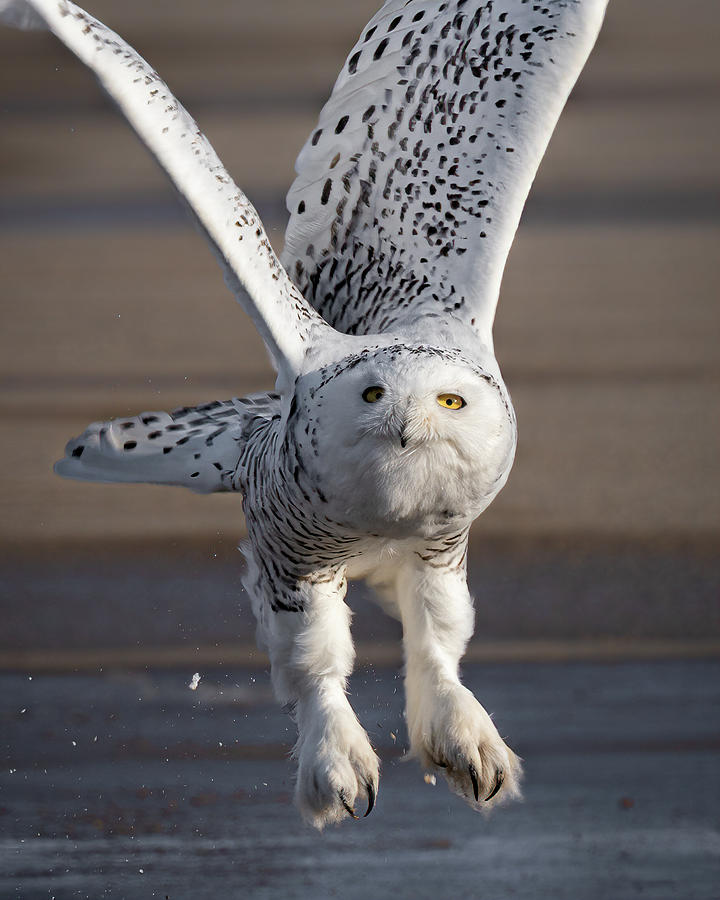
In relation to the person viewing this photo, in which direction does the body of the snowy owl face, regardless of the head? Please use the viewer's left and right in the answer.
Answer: facing the viewer and to the right of the viewer
